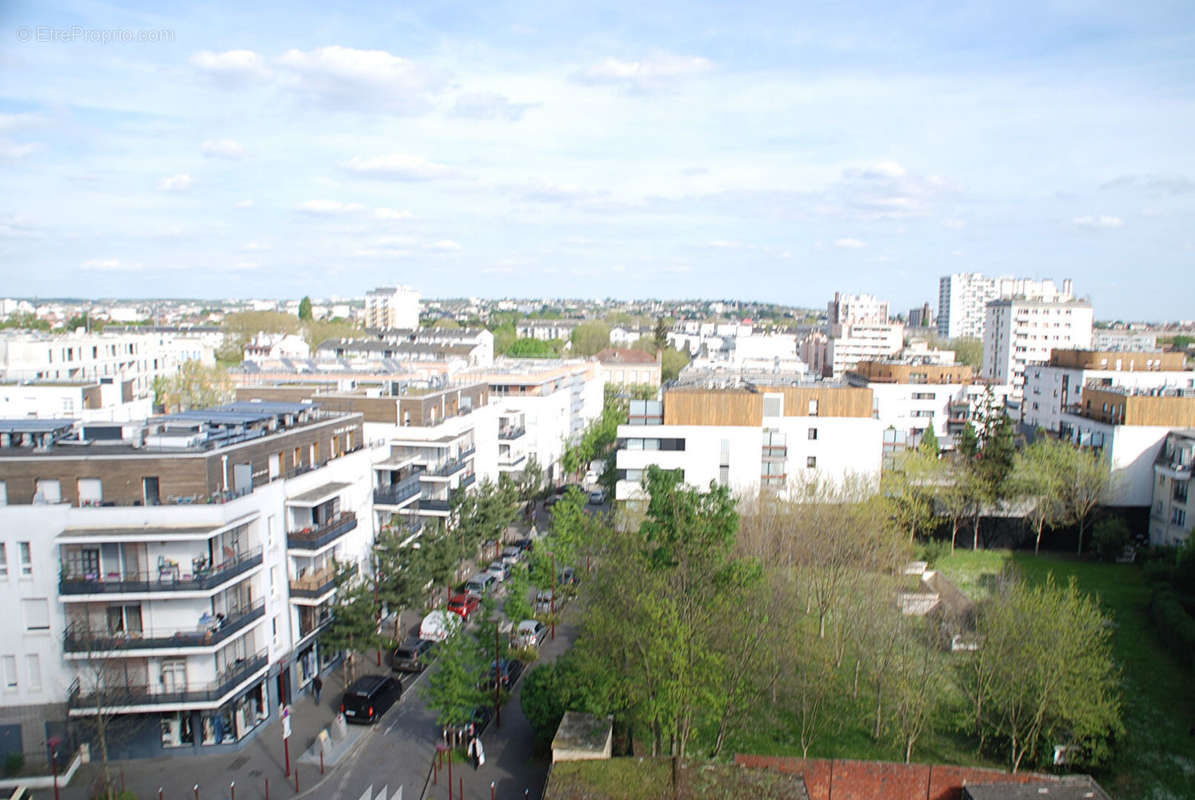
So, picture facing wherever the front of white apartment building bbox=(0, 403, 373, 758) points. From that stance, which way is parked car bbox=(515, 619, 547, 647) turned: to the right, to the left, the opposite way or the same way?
to the left

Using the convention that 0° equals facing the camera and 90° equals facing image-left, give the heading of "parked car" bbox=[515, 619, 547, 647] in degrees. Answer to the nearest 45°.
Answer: approximately 225°
